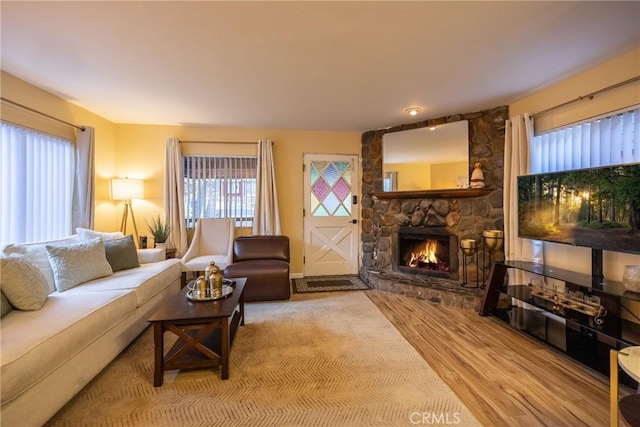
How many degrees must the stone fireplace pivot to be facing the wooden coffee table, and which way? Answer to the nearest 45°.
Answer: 0° — it already faces it

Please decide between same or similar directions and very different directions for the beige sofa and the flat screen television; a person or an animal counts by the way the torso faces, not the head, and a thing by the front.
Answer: very different directions

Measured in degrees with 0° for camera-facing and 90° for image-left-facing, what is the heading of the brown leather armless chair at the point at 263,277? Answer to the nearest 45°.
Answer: approximately 0°

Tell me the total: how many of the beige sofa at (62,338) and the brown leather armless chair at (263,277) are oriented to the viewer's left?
0

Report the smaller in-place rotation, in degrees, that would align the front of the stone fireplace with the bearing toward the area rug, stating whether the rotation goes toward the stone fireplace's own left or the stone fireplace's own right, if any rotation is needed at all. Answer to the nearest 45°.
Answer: approximately 45° to the stone fireplace's own right

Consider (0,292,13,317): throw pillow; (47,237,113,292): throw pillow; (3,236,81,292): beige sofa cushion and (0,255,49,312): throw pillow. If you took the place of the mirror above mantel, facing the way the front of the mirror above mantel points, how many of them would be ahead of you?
4

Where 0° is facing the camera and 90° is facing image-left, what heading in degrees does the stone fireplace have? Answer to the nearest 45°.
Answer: approximately 45°

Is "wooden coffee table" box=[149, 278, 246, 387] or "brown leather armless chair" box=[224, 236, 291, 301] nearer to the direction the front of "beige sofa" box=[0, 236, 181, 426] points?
the wooden coffee table

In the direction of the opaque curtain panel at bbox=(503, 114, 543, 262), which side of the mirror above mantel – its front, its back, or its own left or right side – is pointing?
left

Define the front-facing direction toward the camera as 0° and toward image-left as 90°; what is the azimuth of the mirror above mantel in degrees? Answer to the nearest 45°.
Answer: approximately 45°

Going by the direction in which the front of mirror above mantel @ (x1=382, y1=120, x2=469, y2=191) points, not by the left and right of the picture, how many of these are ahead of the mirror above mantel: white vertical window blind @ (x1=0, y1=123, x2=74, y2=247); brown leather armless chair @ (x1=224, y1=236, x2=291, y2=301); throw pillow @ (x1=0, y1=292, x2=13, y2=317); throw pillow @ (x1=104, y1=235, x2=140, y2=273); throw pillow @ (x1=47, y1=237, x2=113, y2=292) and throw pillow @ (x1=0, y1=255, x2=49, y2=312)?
6

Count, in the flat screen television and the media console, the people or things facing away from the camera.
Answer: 0
